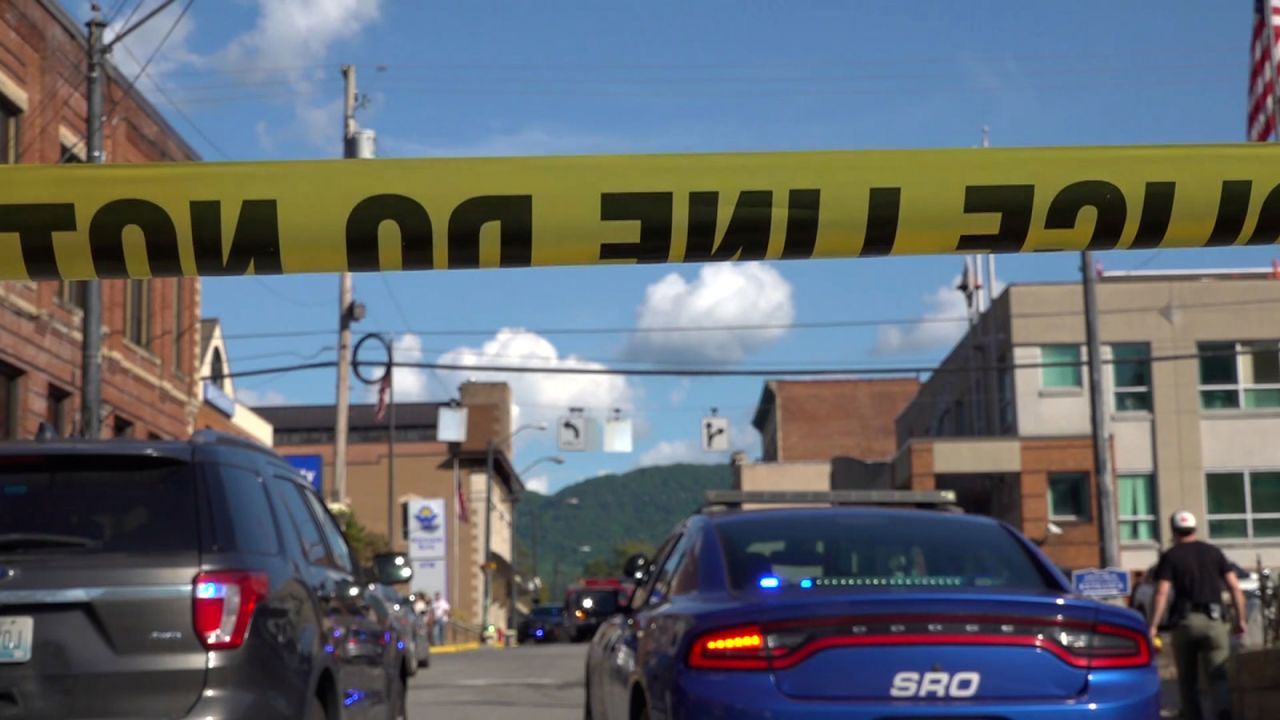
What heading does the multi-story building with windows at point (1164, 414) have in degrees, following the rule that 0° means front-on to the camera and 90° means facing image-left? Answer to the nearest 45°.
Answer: approximately 0°

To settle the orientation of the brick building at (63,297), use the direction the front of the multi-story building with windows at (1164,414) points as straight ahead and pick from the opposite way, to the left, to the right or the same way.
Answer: to the left

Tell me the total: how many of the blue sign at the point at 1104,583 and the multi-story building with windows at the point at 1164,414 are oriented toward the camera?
2

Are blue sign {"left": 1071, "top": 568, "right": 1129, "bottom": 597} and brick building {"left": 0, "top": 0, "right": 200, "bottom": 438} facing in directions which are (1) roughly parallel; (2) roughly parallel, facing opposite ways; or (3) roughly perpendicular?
roughly perpendicular

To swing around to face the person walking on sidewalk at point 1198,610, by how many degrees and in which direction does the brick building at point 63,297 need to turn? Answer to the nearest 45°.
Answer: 0° — it already faces them

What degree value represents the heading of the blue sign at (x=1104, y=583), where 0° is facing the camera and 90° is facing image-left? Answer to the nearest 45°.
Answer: approximately 0°

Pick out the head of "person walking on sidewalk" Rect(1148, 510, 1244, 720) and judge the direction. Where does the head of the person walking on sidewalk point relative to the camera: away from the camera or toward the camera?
away from the camera

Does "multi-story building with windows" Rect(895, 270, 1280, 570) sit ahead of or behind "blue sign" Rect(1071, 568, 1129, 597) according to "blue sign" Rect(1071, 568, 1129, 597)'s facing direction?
behind
